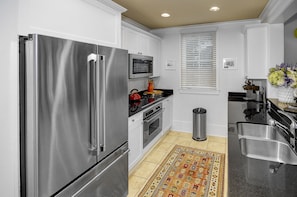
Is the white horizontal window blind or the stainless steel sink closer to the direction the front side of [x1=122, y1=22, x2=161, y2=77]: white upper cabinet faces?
the stainless steel sink

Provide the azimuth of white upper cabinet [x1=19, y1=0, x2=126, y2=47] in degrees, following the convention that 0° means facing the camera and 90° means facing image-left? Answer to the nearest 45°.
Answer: approximately 315°

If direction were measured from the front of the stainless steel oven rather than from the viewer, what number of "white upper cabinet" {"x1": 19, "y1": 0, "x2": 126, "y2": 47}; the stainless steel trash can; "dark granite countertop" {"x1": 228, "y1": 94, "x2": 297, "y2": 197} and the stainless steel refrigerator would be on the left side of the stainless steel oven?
1

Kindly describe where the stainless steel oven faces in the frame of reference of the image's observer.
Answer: facing the viewer and to the right of the viewer

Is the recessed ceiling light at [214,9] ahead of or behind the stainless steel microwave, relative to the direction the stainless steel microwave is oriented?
ahead
